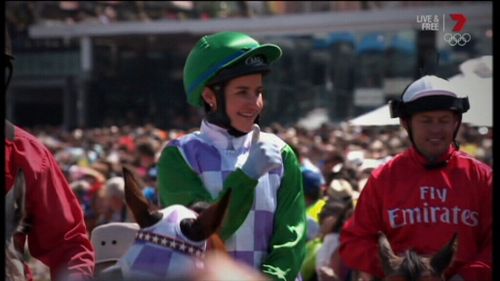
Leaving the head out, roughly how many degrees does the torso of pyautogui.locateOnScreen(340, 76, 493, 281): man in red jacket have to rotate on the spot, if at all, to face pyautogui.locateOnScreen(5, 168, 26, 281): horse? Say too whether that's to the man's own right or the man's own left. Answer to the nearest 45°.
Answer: approximately 45° to the man's own right

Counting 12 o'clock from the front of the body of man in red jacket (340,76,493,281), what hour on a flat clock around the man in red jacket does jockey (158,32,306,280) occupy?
The jockey is roughly at 2 o'clock from the man in red jacket.

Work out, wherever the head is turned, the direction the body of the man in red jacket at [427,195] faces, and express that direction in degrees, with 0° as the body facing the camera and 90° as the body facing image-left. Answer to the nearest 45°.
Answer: approximately 0°

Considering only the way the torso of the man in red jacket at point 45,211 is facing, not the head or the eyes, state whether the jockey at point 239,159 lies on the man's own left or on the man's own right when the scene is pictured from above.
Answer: on the man's own left
